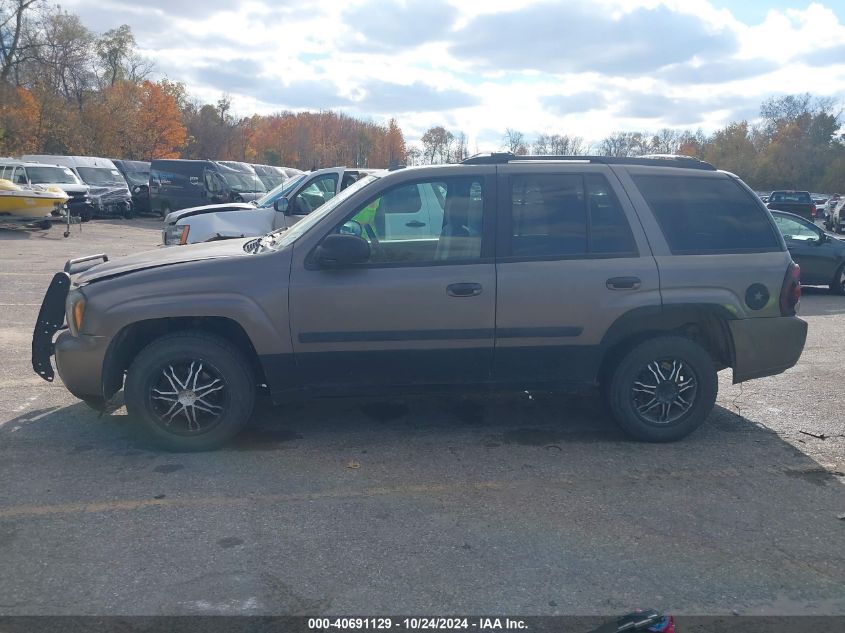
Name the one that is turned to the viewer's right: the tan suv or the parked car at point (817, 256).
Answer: the parked car

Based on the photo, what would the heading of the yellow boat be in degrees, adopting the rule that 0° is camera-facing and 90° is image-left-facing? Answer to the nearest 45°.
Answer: approximately 270°

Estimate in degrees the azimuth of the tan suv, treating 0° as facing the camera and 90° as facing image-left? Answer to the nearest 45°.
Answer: approximately 90°

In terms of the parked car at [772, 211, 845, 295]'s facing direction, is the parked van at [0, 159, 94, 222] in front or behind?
behind

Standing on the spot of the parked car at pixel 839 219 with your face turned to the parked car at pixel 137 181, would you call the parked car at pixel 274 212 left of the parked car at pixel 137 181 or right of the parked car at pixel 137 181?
left

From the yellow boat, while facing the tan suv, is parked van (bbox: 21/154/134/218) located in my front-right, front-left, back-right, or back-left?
back-left

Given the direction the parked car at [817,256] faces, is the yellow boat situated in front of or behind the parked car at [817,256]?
behind

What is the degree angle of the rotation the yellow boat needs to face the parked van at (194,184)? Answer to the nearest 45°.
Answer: approximately 45° to its left

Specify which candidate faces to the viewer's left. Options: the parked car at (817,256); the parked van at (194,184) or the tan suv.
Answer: the tan suv

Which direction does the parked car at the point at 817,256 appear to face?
to the viewer's right

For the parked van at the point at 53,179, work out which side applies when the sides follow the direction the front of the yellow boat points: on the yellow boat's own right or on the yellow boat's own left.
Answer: on the yellow boat's own left

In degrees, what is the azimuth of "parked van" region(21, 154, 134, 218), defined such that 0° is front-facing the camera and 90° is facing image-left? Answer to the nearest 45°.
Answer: approximately 315°

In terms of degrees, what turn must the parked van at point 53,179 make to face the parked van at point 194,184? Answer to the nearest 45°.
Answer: approximately 45° to its left

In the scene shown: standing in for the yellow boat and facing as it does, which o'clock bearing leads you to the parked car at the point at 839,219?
The parked car is roughly at 12 o'clock from the yellow boat.
